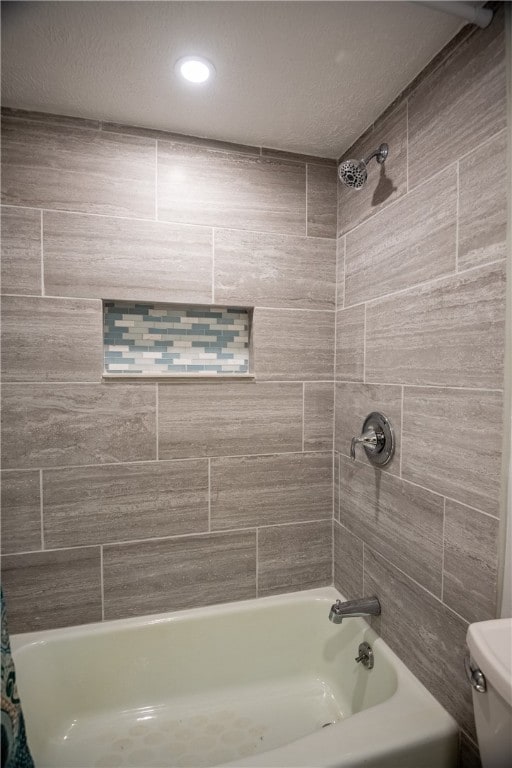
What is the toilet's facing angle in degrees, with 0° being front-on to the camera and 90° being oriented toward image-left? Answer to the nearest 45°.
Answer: approximately 45°

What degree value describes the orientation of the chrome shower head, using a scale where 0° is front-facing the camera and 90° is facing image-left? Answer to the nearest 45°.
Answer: approximately 45°

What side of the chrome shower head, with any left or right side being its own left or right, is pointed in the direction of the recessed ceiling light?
front

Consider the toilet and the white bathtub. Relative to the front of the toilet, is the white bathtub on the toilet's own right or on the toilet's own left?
on the toilet's own right

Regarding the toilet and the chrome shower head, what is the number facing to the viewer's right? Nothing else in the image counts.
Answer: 0
